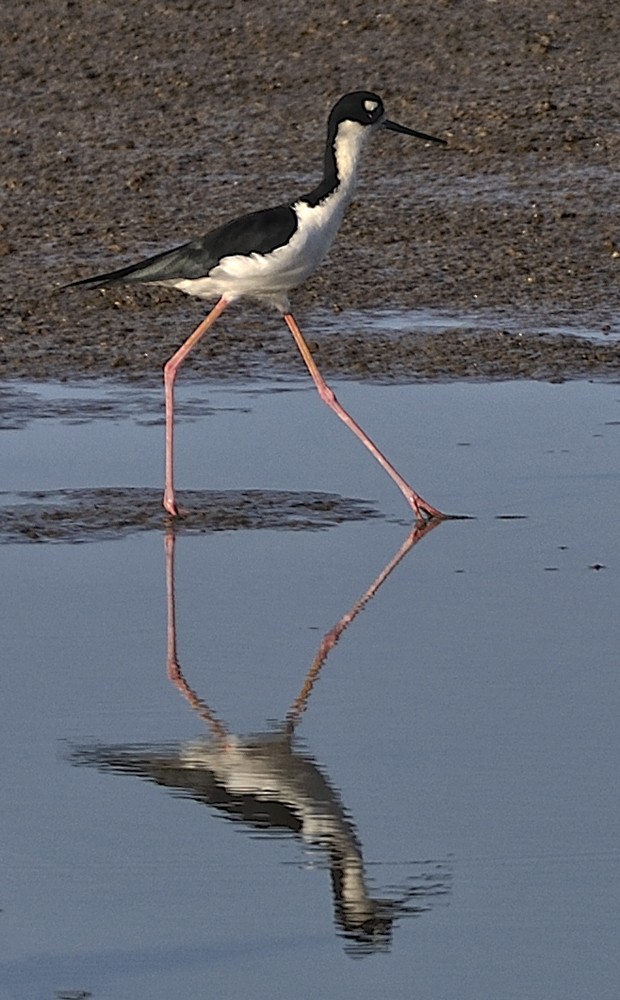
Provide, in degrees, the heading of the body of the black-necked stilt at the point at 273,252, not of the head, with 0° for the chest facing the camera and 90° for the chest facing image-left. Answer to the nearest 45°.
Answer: approximately 270°
